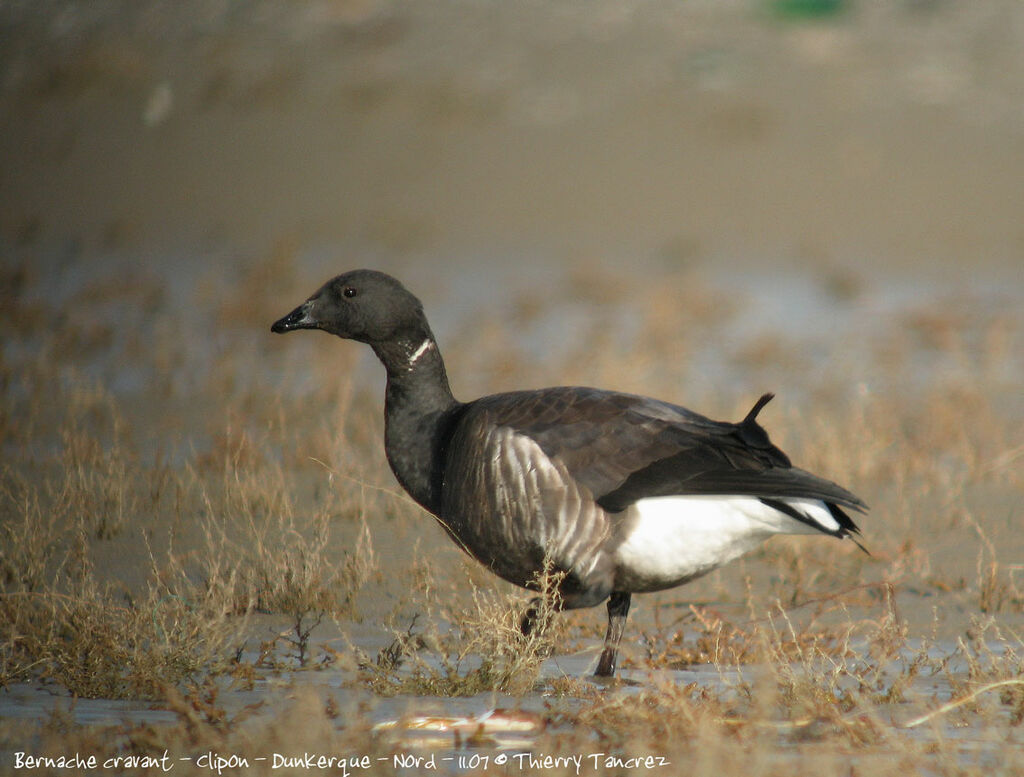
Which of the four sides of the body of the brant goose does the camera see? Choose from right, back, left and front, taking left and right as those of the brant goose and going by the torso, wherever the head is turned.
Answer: left

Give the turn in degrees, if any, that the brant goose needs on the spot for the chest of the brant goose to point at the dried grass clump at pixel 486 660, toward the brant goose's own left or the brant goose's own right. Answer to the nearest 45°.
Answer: approximately 45° to the brant goose's own left
